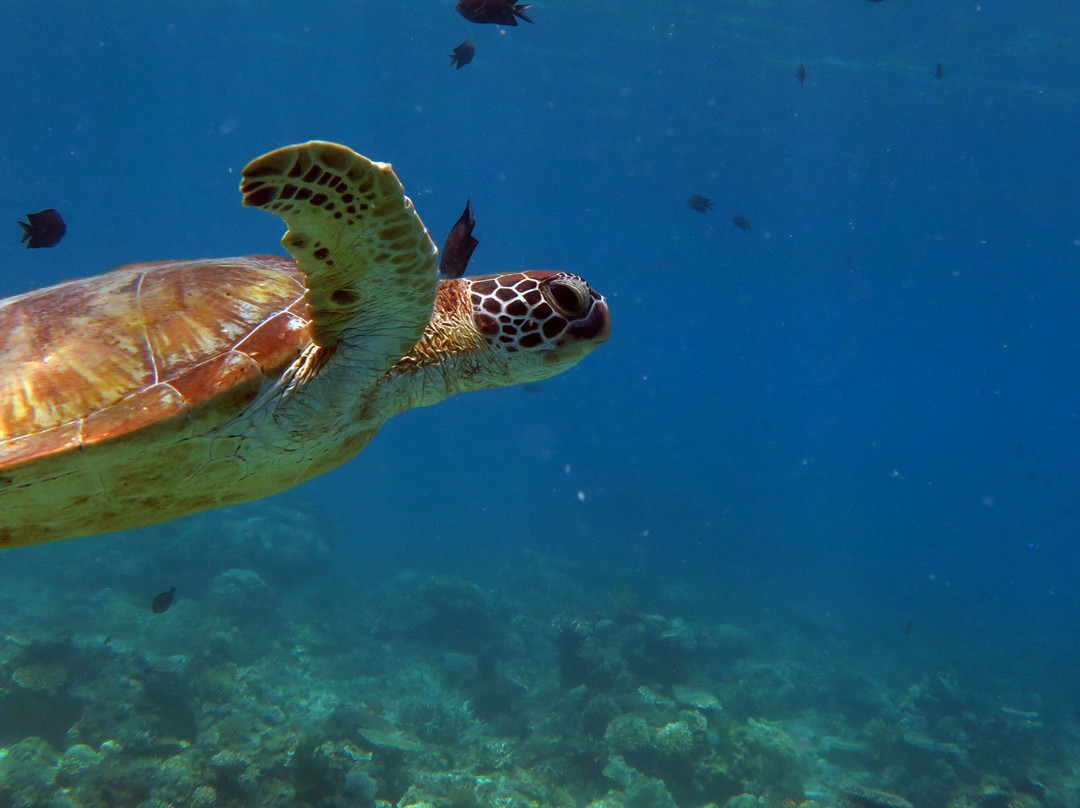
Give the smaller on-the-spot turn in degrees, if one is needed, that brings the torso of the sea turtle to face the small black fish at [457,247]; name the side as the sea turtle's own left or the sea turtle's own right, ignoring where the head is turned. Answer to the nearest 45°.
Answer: approximately 45° to the sea turtle's own left

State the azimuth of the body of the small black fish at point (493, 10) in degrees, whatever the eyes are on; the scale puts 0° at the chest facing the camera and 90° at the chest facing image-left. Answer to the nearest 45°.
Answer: approximately 90°

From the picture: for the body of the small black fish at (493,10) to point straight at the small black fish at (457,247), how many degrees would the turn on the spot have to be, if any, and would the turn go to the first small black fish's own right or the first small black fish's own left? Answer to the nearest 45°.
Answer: approximately 90° to the first small black fish's own left

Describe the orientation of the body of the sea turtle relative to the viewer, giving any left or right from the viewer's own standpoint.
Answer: facing to the right of the viewer

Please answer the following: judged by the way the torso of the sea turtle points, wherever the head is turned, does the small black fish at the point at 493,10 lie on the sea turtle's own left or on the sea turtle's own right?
on the sea turtle's own left

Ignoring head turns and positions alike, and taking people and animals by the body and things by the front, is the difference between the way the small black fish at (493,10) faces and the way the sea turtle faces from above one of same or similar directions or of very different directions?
very different directions

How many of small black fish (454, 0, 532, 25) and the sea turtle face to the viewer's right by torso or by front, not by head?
1

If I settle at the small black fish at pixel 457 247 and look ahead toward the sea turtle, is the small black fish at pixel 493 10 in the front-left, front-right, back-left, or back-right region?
back-right

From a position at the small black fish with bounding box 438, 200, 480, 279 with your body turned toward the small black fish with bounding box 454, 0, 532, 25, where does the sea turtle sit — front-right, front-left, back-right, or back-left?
back-left

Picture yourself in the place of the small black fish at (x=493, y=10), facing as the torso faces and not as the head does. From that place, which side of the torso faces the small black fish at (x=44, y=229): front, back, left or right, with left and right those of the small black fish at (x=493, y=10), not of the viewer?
front
